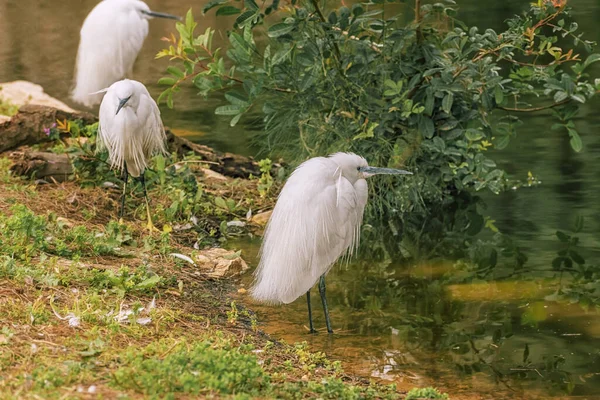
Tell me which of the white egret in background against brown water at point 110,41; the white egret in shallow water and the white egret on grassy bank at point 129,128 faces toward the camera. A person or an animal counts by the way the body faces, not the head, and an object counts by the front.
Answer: the white egret on grassy bank at point 129,128

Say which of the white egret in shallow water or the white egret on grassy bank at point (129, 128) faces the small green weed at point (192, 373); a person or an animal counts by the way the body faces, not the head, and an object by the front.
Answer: the white egret on grassy bank

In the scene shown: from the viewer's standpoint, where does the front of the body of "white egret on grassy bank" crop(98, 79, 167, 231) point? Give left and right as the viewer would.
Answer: facing the viewer

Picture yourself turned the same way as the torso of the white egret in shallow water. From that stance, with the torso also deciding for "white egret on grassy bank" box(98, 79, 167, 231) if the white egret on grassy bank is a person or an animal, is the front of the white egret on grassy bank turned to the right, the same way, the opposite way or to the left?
to the right

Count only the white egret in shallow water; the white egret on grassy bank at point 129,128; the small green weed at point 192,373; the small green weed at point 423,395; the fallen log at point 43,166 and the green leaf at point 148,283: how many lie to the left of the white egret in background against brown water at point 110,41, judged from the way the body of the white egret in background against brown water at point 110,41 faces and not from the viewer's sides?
0

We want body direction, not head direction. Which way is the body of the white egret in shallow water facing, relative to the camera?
to the viewer's right

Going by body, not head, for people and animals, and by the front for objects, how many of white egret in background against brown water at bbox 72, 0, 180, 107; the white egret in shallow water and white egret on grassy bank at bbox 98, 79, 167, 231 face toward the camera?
1

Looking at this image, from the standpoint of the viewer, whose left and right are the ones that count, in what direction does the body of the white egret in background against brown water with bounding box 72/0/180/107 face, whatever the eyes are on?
facing to the right of the viewer

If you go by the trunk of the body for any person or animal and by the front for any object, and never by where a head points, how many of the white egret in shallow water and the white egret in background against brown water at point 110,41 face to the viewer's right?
2

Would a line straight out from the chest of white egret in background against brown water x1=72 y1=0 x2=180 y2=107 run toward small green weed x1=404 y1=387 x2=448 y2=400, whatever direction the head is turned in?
no

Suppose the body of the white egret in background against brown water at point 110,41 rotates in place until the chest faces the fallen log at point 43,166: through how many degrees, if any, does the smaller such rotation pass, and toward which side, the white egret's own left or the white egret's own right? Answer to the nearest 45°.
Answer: approximately 90° to the white egret's own right

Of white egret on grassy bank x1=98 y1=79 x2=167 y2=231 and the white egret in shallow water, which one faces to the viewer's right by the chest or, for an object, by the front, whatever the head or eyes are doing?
the white egret in shallow water

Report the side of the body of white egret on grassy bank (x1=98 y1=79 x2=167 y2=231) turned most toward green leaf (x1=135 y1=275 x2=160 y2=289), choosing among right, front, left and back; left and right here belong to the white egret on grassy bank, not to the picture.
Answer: front

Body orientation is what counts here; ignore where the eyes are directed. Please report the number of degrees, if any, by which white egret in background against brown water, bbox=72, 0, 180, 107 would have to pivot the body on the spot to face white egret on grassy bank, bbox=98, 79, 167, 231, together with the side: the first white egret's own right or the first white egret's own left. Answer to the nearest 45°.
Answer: approximately 90° to the first white egret's own right

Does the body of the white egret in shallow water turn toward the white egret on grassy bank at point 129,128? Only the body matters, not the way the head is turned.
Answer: no

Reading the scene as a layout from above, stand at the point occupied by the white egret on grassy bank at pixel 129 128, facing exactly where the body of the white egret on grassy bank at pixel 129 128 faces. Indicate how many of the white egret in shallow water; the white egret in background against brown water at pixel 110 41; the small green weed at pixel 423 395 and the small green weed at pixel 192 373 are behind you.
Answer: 1

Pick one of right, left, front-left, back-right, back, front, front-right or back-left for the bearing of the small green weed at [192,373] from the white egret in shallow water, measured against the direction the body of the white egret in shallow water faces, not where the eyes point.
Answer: right

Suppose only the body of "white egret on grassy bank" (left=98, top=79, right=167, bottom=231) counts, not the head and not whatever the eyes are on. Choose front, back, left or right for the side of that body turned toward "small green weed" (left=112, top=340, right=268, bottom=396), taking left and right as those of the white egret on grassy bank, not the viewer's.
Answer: front
